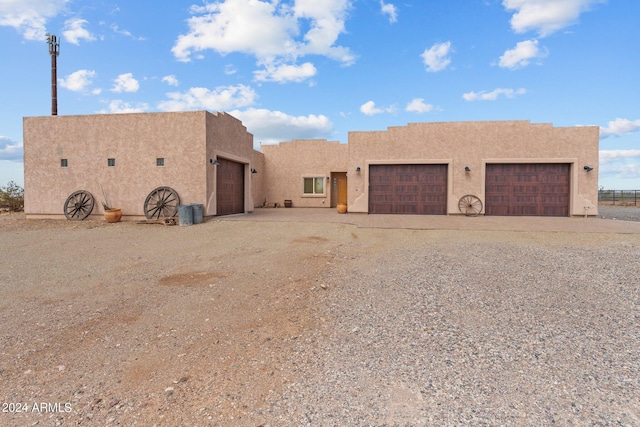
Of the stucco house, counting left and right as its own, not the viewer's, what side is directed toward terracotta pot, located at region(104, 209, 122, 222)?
right

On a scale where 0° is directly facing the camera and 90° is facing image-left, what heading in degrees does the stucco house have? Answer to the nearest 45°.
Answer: approximately 0°

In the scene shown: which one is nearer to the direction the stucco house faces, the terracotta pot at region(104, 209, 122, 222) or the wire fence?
the terracotta pot

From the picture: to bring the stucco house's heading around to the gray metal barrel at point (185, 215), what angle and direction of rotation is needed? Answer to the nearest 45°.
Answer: approximately 45° to its right

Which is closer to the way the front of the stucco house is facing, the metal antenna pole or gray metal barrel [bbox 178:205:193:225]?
the gray metal barrel

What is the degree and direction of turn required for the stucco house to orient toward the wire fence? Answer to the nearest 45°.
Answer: approximately 135° to its left

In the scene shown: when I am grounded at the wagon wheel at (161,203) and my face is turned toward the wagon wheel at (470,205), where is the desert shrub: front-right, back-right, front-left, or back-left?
back-left

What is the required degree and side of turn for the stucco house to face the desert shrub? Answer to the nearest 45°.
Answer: approximately 90° to its right
